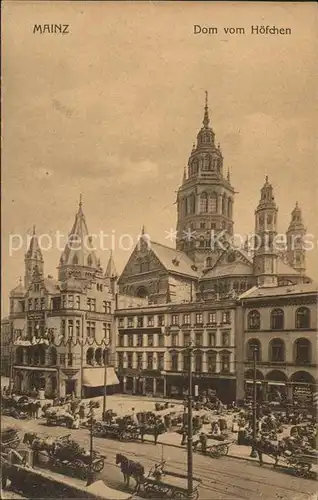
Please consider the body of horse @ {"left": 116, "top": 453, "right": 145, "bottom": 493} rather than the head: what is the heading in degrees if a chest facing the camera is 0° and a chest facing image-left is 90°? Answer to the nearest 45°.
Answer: approximately 135°
